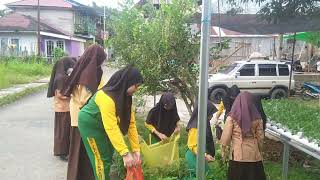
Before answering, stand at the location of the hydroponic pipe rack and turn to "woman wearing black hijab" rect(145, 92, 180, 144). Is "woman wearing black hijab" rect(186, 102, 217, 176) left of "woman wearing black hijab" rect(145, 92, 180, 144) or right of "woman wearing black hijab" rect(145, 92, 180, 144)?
left

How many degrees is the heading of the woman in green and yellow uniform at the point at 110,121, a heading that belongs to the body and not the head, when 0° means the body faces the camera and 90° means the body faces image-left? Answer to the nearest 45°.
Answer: approximately 270°

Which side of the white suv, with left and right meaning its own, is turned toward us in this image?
left

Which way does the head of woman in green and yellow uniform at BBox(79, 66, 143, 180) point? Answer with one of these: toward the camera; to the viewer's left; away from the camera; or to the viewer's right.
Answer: to the viewer's right

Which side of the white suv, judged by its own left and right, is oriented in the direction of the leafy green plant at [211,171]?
left

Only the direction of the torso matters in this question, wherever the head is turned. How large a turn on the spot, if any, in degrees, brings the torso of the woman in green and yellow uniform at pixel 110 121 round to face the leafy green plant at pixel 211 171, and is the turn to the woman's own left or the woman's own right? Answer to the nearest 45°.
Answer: approximately 45° to the woman's own left

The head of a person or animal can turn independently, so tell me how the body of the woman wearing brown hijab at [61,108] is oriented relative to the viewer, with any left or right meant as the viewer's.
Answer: facing to the right of the viewer

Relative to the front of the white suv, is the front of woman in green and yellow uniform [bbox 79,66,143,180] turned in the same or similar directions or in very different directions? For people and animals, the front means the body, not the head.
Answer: very different directions
